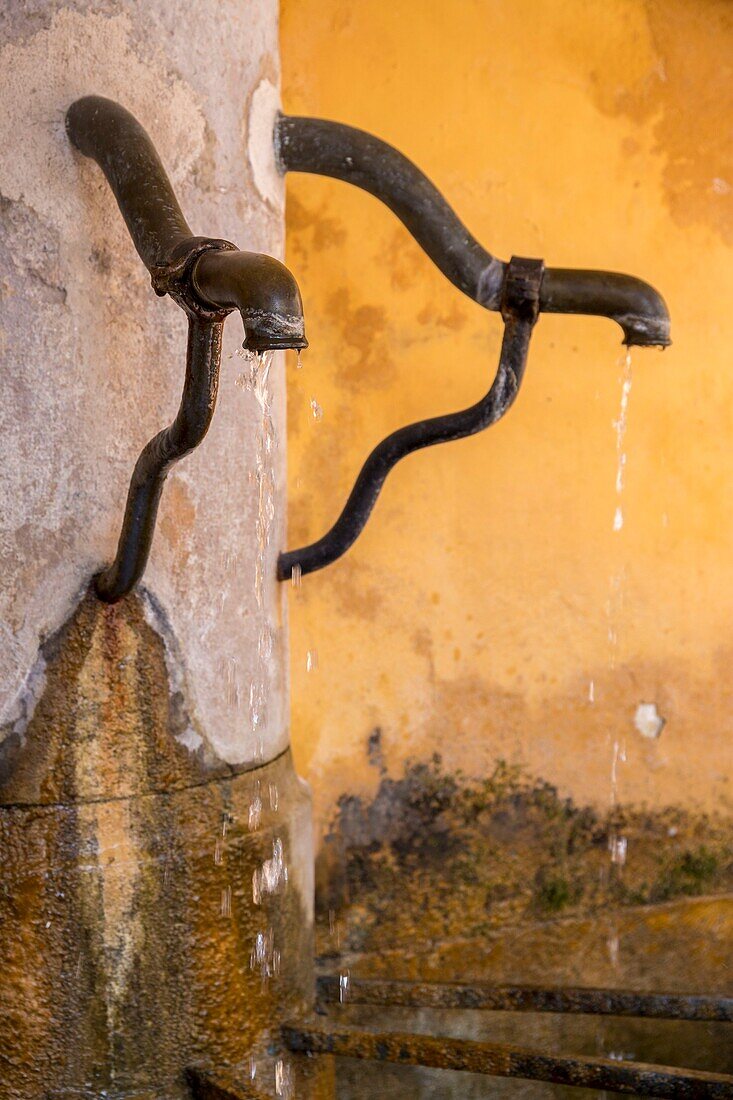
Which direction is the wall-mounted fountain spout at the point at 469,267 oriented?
to the viewer's right

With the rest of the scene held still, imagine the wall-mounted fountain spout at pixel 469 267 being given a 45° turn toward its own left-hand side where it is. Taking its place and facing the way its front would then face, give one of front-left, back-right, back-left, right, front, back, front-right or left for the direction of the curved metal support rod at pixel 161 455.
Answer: back

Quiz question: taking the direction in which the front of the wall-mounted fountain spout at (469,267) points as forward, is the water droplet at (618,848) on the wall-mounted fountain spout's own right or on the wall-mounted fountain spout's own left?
on the wall-mounted fountain spout's own left

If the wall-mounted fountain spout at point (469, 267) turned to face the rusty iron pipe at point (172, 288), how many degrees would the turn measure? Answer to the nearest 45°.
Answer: approximately 135° to its right
